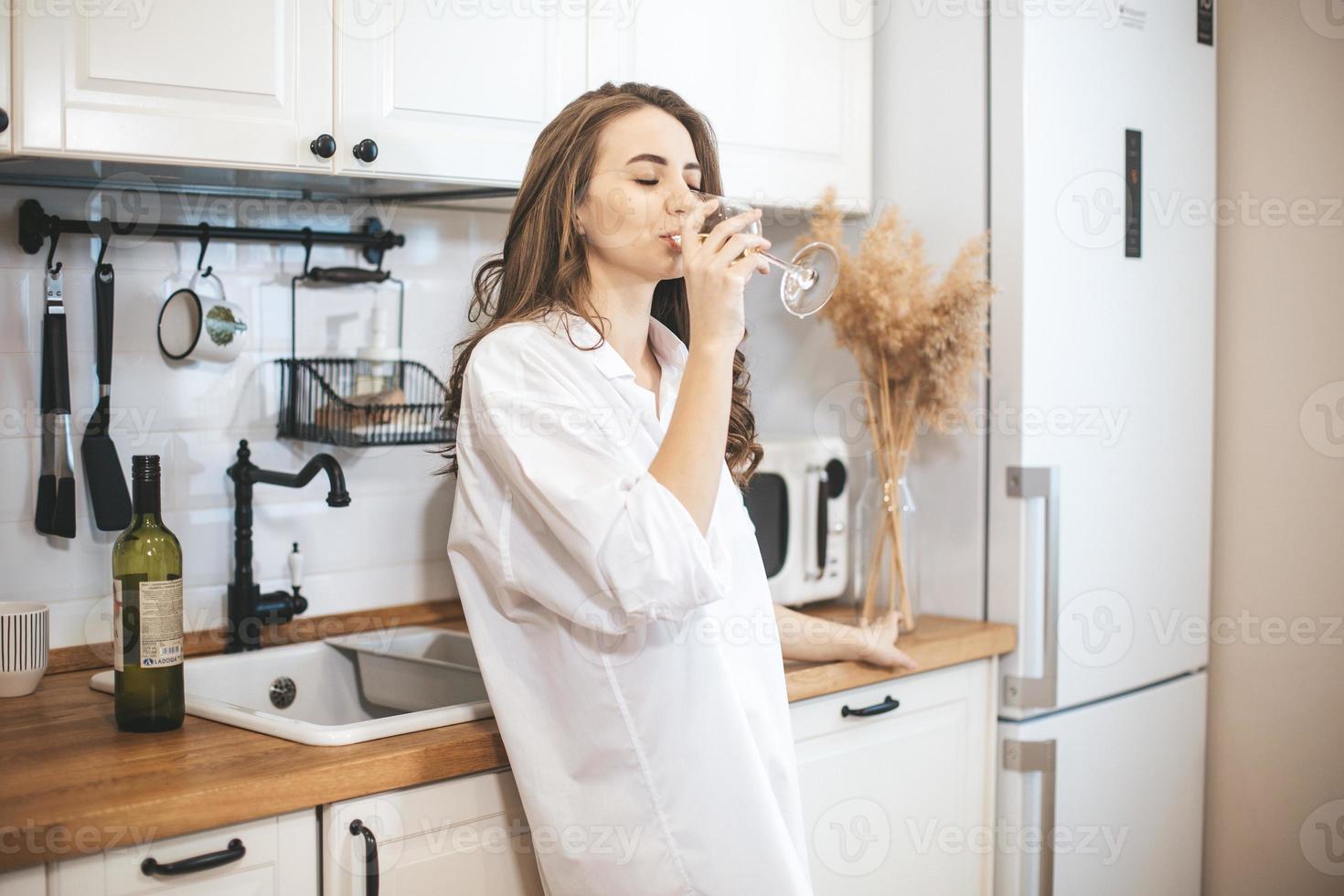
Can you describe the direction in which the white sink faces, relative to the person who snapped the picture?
facing the viewer and to the right of the viewer

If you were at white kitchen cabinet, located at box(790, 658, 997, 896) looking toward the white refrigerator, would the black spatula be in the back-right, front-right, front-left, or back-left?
back-left

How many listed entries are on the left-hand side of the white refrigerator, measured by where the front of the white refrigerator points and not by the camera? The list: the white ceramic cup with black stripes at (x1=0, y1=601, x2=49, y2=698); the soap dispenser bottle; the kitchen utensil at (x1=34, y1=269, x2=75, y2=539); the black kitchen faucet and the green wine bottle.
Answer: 0

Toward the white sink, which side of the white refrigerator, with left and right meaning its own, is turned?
right

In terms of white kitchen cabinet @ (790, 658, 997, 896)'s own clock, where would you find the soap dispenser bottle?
The soap dispenser bottle is roughly at 4 o'clock from the white kitchen cabinet.

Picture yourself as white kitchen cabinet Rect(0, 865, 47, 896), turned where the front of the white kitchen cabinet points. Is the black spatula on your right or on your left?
on your left

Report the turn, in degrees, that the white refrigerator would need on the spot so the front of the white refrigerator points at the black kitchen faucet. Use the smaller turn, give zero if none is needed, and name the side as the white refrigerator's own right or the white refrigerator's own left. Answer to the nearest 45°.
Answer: approximately 90° to the white refrigerator's own right

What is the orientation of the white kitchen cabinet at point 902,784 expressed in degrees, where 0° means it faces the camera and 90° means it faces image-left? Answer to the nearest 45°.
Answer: approximately 315°

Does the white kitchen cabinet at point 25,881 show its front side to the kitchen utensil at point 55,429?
no

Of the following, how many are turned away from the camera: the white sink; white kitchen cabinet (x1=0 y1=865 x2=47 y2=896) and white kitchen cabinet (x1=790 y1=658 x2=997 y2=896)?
0

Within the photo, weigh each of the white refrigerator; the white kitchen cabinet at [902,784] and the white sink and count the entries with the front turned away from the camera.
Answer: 0

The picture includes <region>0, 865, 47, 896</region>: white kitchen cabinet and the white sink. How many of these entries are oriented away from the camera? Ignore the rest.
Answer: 0

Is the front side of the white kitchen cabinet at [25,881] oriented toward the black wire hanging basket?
no

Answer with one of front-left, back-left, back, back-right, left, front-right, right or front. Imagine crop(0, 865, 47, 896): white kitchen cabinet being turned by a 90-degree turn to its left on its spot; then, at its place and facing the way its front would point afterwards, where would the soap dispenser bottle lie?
front
